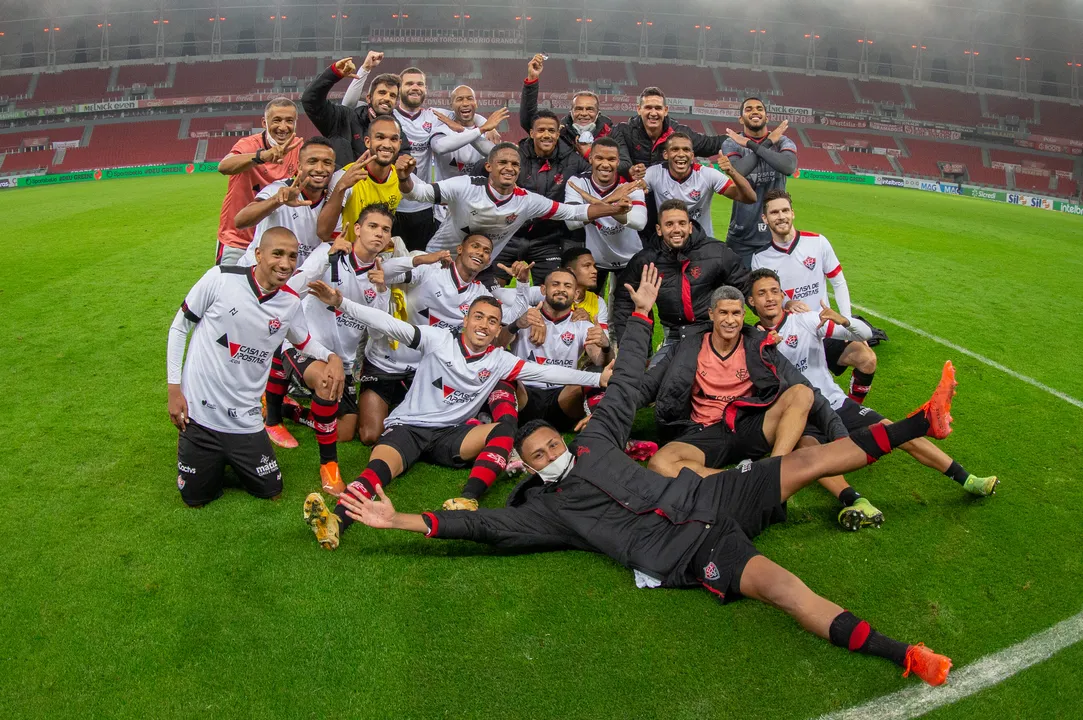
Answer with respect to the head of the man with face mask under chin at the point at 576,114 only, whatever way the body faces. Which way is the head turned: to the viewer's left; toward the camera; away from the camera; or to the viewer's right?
toward the camera

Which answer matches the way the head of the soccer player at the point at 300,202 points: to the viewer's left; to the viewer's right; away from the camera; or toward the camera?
toward the camera

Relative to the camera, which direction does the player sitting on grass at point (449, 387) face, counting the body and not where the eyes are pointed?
toward the camera

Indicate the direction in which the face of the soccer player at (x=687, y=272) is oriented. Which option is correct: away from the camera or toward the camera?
toward the camera

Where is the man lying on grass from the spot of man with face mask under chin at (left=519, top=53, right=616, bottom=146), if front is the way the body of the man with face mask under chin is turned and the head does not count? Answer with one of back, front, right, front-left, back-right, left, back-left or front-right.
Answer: front

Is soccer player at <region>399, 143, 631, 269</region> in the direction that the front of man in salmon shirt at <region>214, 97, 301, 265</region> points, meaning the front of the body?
no

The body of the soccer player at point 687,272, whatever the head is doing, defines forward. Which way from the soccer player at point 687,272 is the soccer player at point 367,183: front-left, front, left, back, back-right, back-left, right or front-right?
right

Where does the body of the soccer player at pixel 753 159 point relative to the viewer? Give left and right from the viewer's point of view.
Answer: facing the viewer

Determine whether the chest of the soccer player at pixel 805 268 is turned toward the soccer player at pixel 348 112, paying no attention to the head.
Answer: no

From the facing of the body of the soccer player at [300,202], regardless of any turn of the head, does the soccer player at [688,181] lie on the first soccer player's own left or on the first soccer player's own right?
on the first soccer player's own left

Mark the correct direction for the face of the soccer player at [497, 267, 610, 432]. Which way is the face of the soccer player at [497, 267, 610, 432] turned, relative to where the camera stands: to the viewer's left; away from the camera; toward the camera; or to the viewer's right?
toward the camera

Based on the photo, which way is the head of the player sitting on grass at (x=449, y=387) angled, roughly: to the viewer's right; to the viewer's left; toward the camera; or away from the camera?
toward the camera

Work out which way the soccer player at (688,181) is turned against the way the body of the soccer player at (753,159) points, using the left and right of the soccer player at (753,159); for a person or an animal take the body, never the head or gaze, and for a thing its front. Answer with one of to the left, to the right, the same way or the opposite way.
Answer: the same way

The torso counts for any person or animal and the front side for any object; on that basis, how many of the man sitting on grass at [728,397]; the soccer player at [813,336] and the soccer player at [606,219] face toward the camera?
3

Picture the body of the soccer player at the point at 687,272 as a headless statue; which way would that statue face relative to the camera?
toward the camera
